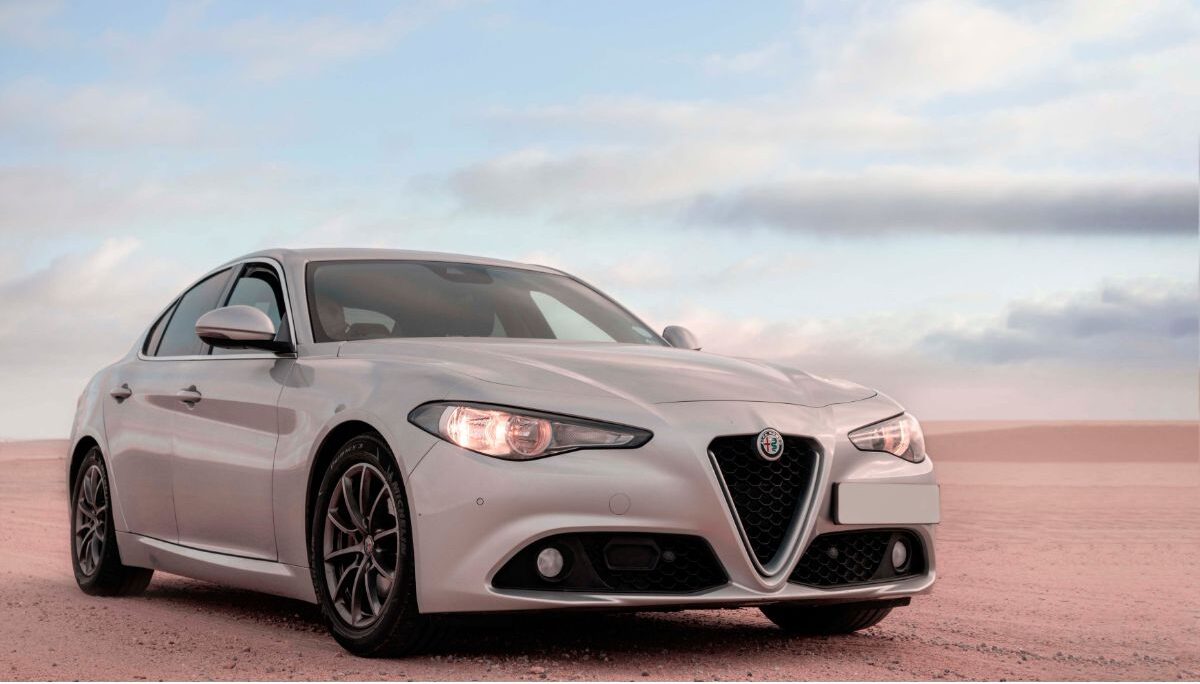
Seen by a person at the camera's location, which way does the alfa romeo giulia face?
facing the viewer and to the right of the viewer
